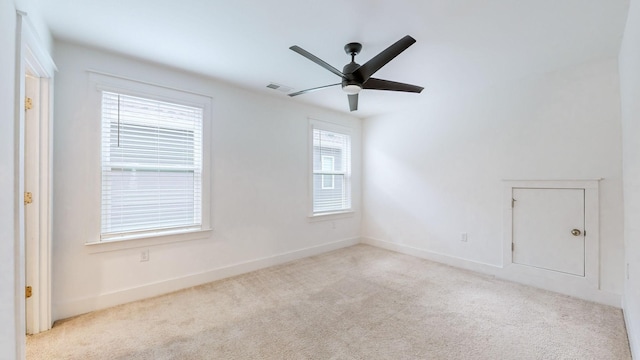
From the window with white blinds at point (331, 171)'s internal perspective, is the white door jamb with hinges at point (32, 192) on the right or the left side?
on its right

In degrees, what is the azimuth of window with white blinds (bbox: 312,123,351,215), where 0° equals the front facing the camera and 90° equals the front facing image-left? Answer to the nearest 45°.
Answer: approximately 315°

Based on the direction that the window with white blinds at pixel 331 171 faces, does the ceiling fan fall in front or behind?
in front

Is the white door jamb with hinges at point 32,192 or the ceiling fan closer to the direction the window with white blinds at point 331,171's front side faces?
the ceiling fan

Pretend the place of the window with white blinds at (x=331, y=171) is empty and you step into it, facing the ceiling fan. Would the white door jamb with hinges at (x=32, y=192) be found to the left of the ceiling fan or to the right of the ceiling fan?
right

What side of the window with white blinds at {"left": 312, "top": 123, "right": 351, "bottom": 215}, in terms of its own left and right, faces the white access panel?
front

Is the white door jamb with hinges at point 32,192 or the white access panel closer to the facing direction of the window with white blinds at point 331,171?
the white access panel
